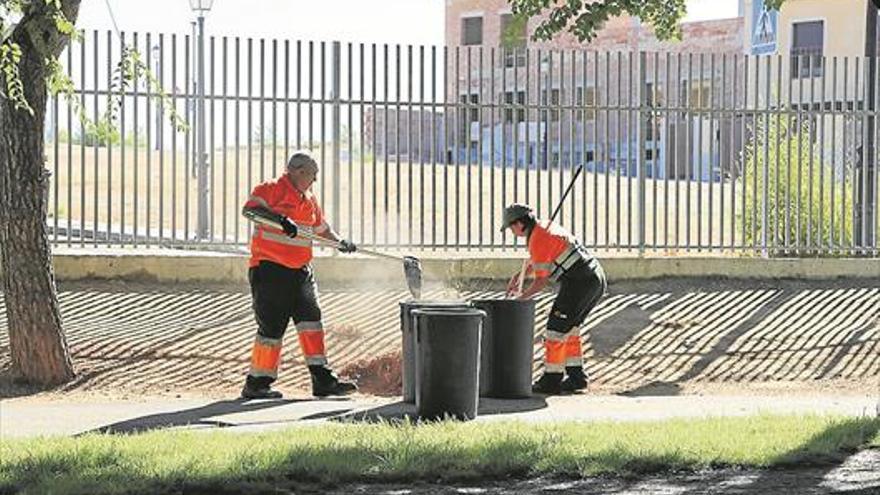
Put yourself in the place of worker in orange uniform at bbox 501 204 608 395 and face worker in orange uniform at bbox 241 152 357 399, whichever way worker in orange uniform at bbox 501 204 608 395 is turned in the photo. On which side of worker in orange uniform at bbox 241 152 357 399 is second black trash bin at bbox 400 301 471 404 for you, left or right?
left

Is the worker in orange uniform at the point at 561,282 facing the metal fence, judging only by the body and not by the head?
no

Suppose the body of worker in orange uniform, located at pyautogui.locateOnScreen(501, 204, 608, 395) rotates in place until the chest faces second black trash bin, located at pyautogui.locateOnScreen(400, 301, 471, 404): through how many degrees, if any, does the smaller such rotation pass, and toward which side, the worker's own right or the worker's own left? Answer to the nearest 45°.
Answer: approximately 45° to the worker's own left

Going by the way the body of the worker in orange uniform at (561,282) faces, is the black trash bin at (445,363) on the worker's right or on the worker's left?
on the worker's left

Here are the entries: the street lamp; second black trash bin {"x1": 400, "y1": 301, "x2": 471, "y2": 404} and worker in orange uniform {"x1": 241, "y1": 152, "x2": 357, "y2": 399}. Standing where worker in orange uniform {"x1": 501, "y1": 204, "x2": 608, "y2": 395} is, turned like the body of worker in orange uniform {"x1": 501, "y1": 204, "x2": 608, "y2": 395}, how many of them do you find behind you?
0

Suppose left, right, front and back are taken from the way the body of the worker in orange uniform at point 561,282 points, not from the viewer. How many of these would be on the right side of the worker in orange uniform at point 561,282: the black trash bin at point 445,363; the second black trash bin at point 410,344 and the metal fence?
1

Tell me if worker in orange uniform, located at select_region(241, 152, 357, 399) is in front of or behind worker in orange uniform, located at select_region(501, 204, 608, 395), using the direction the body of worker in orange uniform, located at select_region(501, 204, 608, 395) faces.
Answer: in front

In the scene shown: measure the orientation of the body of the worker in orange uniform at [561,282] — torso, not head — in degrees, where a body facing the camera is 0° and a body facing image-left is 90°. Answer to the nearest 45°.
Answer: approximately 90°

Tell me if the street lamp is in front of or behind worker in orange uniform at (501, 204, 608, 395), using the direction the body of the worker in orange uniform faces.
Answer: in front
